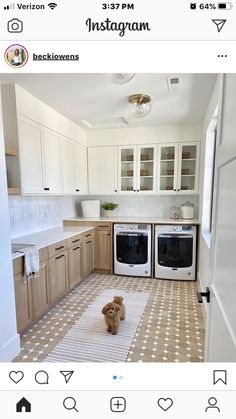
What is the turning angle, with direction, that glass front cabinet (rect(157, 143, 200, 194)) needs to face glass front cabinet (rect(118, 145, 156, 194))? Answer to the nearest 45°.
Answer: approximately 90° to its right

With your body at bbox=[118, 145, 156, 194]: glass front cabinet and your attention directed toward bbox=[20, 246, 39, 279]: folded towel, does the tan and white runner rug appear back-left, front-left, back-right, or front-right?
front-left

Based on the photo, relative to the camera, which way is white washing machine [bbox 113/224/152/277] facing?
toward the camera

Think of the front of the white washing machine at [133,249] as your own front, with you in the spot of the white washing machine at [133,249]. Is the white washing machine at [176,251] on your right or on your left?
on your left

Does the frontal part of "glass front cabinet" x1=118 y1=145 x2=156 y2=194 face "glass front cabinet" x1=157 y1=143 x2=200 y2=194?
no

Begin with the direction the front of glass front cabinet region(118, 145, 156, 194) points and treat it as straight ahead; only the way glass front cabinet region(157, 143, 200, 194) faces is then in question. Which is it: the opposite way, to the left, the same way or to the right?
the same way

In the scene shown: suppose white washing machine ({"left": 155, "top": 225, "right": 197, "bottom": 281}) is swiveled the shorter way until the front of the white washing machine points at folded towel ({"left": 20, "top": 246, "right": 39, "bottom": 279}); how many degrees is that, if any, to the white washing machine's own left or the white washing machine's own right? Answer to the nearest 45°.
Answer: approximately 45° to the white washing machine's own right

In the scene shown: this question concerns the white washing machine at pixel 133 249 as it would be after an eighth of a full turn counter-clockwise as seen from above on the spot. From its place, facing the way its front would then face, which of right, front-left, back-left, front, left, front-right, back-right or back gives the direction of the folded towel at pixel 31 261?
right

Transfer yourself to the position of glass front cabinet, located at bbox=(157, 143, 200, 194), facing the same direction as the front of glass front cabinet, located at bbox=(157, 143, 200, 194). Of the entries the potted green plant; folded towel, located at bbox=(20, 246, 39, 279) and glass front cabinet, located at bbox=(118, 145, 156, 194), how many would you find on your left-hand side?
0

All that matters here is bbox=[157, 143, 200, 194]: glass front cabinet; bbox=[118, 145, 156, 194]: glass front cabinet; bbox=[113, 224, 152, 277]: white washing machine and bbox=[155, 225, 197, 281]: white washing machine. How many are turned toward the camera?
4

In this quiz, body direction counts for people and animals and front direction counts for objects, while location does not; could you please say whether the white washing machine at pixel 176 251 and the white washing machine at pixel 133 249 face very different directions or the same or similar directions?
same or similar directions

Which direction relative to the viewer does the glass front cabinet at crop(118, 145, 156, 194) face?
toward the camera
